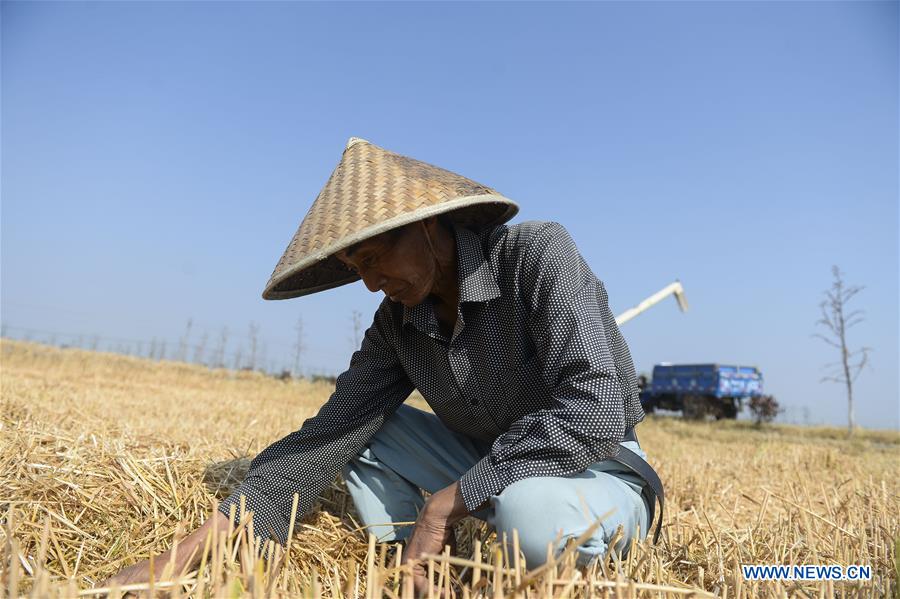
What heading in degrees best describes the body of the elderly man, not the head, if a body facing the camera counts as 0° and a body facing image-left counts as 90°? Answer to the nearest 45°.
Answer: approximately 45°

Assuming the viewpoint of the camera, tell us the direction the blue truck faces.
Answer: facing away from the viewer and to the left of the viewer

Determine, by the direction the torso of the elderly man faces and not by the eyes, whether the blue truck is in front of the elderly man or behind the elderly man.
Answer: behind

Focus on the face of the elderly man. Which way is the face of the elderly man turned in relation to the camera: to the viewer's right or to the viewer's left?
to the viewer's left

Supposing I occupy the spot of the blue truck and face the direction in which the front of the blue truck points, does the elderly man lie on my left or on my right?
on my left
